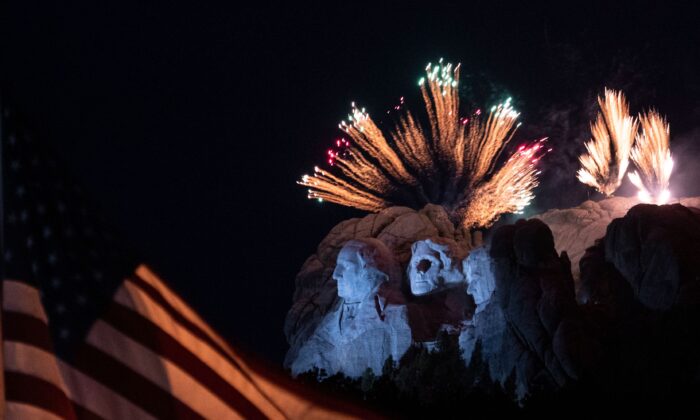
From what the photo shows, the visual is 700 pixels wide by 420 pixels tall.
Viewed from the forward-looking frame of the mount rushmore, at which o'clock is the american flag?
The american flag is roughly at 11 o'clock from the mount rushmore.

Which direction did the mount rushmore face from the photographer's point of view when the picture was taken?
facing the viewer and to the left of the viewer
